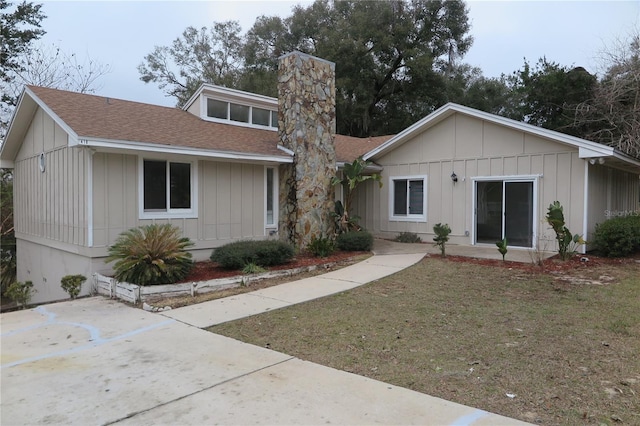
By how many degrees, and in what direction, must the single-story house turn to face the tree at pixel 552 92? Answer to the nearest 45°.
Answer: approximately 135° to its left

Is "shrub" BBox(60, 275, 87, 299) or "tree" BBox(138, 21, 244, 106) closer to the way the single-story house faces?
the shrub

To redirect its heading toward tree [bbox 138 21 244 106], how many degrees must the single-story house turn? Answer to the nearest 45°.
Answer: approximately 180°

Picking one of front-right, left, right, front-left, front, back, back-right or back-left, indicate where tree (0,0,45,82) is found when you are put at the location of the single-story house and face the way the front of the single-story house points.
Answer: back-right

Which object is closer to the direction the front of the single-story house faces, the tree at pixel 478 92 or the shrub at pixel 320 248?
the shrub

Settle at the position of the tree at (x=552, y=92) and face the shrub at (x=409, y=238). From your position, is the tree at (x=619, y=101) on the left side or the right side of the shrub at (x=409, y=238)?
left

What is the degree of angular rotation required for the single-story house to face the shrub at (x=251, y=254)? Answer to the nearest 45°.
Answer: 0° — it already faces it

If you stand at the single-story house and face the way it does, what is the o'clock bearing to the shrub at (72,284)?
The shrub is roughly at 1 o'clock from the single-story house.

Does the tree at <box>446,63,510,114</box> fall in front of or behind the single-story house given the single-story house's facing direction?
behind

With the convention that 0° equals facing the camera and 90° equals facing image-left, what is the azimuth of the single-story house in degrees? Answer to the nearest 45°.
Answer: approximately 0°

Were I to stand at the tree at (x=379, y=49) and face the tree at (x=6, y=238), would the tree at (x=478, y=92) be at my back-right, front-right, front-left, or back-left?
back-left

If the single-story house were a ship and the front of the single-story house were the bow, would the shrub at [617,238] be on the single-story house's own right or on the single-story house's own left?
on the single-story house's own left

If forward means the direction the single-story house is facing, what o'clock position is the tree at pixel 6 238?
The tree is roughly at 4 o'clock from the single-story house.
